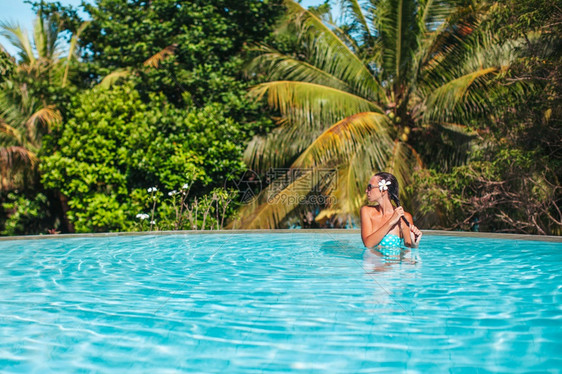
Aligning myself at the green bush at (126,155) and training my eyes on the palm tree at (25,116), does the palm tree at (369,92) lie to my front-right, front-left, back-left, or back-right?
back-right

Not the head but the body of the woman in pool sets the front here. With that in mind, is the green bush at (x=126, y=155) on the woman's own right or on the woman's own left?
on the woman's own right

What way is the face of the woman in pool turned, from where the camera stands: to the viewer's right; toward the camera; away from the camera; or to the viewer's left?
to the viewer's left

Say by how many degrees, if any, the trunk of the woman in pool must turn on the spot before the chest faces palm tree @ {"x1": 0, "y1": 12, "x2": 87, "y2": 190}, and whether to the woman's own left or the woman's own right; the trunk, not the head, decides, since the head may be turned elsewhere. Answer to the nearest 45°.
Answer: approximately 135° to the woman's own right

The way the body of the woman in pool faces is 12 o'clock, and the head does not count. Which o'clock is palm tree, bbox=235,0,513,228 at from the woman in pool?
The palm tree is roughly at 6 o'clock from the woman in pool.

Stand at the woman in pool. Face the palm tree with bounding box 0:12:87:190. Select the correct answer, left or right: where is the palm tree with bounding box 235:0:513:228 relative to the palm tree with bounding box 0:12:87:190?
right

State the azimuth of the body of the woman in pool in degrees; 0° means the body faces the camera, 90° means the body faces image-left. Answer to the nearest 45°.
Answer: approximately 0°
